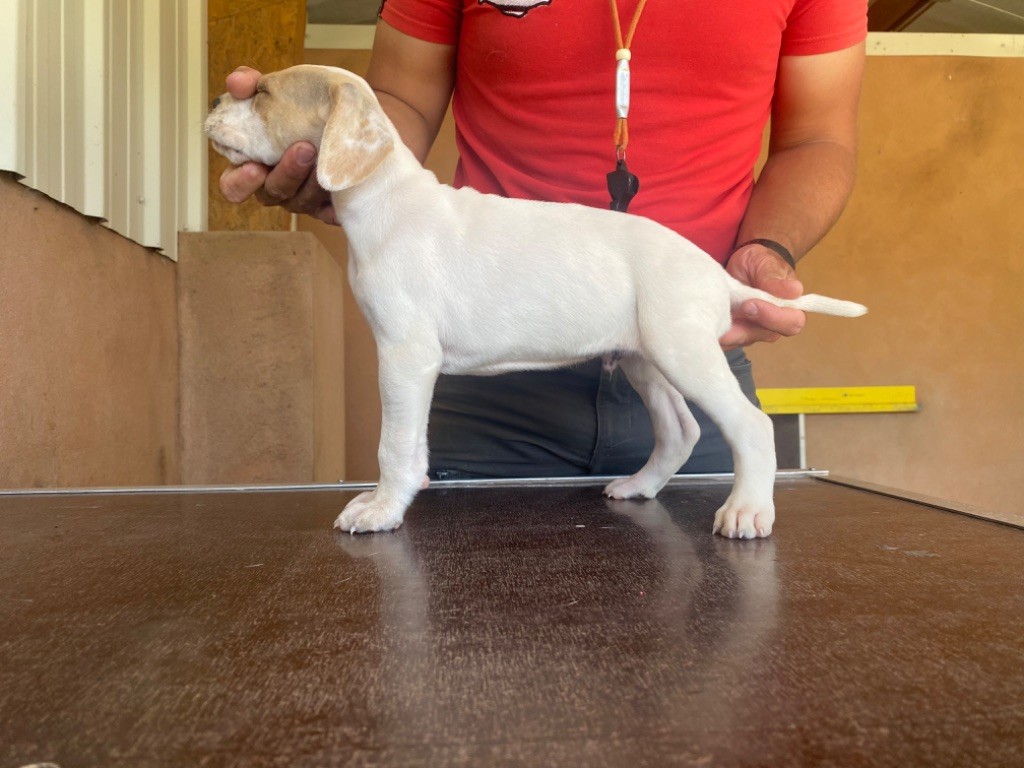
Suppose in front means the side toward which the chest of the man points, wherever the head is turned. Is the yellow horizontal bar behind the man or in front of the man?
behind

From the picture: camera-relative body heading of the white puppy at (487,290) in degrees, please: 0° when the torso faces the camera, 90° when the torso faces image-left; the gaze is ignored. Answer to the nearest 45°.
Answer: approximately 90°

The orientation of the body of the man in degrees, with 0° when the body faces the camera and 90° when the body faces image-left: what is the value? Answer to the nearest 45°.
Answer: approximately 0°

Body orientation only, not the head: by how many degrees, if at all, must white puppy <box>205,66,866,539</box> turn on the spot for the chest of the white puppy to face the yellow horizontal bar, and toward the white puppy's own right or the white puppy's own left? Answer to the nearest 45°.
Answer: approximately 135° to the white puppy's own right
